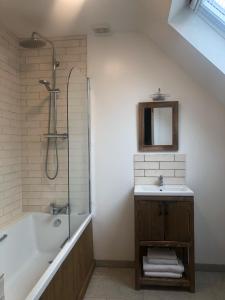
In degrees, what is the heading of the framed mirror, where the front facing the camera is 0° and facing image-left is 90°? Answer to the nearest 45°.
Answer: approximately 0°

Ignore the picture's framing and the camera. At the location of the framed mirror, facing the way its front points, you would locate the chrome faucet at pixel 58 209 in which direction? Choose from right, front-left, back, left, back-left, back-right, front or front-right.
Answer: right

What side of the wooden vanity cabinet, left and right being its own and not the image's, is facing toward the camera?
front

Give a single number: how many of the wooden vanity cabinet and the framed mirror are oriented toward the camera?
2

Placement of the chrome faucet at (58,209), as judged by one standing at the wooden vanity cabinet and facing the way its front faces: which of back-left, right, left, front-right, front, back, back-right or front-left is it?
right

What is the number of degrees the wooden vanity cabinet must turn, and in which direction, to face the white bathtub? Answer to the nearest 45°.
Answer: approximately 90° to its right

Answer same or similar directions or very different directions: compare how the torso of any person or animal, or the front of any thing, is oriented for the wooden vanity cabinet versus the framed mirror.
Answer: same or similar directions

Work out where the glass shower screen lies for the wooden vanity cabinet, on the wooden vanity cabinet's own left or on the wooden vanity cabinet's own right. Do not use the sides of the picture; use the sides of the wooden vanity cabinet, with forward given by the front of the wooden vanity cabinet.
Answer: on the wooden vanity cabinet's own right
